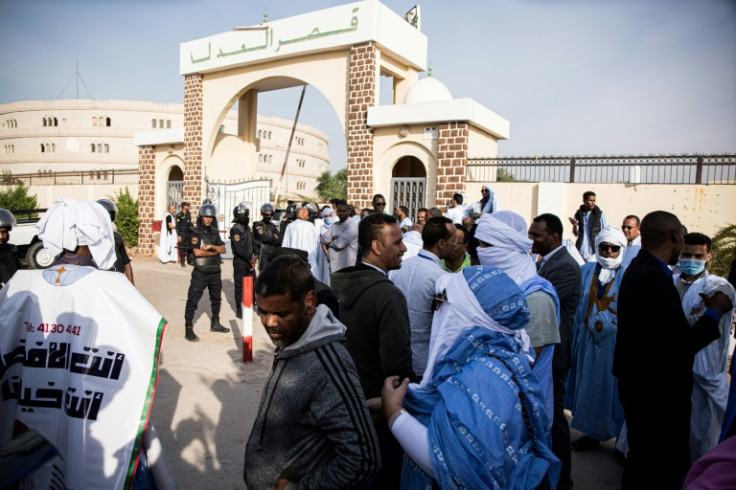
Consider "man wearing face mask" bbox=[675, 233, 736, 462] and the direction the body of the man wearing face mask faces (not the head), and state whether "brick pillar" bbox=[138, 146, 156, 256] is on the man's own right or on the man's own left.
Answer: on the man's own right

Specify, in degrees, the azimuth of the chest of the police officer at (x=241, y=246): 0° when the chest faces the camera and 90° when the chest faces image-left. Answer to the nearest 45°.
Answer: approximately 315°

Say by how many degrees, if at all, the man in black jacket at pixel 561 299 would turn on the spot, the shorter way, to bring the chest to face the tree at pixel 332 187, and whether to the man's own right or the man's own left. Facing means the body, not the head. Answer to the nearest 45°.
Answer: approximately 90° to the man's own right

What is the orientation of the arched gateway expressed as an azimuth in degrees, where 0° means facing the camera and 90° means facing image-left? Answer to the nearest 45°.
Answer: approximately 45°

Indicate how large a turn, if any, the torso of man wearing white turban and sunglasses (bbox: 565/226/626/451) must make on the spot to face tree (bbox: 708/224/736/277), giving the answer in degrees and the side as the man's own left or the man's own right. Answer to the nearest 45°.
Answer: approximately 180°

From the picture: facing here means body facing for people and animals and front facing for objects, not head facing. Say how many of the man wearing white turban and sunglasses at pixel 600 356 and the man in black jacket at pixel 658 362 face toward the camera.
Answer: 1

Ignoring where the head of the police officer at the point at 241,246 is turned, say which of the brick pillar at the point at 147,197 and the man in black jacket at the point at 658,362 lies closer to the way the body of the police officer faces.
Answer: the man in black jacket

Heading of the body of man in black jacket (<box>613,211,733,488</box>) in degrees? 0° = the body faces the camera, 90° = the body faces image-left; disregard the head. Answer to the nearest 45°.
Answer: approximately 225°

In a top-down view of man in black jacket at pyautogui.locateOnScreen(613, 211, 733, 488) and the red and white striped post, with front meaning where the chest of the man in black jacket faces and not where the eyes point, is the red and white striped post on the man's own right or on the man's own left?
on the man's own left

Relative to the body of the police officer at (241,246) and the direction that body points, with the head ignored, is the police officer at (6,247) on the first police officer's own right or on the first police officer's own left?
on the first police officer's own right

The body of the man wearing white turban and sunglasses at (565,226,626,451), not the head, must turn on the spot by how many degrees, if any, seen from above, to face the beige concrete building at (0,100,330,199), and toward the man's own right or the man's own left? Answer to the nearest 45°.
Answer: approximately 135° to the man's own right

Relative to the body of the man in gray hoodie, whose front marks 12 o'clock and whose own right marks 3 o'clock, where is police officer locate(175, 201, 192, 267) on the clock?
The police officer is roughly at 4 o'clock from the man in gray hoodie.

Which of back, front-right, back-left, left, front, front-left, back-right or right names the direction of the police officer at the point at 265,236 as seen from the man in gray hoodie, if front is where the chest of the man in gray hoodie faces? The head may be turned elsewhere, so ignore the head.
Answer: back-right
